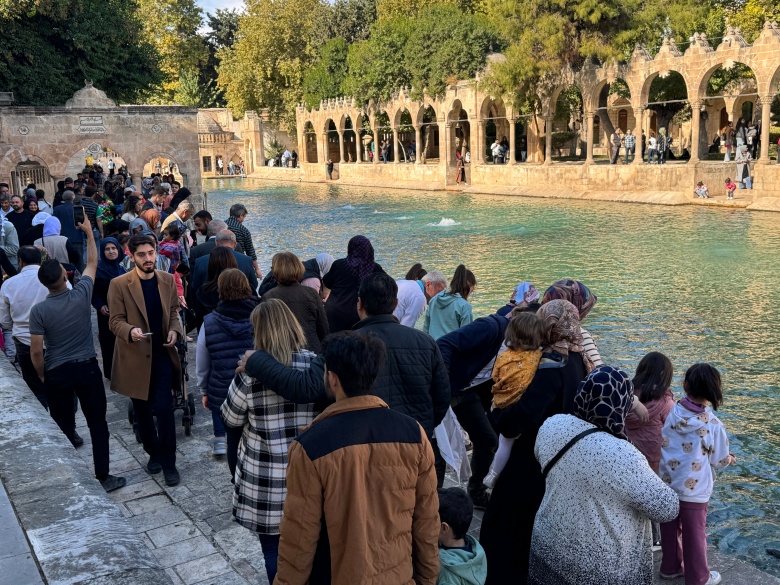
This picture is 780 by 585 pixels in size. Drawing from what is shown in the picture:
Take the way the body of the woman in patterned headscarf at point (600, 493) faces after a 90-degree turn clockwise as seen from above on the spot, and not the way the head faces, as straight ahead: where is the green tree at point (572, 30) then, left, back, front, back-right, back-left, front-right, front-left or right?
back-left

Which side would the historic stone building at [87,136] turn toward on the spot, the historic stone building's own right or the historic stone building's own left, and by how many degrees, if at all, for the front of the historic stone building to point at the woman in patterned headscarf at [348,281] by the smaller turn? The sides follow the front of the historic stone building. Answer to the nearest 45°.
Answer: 0° — it already faces them

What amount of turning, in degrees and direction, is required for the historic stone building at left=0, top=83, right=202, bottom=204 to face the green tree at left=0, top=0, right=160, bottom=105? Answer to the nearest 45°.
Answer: approximately 180°

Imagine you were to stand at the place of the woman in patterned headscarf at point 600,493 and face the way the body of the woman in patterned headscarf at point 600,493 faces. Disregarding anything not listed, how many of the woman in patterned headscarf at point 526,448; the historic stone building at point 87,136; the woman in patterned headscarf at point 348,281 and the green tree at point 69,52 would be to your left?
4

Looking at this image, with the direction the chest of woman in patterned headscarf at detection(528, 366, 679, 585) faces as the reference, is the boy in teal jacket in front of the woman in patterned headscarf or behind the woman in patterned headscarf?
behind

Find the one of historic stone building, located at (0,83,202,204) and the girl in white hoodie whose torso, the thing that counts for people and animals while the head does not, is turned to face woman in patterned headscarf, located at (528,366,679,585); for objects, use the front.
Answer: the historic stone building

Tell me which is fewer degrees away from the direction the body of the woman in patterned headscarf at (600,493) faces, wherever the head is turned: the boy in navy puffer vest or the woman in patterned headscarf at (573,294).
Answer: the woman in patterned headscarf

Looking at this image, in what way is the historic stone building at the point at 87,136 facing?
toward the camera

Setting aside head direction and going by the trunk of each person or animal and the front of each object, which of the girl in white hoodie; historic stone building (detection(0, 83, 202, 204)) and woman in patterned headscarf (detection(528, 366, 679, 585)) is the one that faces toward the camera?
the historic stone building

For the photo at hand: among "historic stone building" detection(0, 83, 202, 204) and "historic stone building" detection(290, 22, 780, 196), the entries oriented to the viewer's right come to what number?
0

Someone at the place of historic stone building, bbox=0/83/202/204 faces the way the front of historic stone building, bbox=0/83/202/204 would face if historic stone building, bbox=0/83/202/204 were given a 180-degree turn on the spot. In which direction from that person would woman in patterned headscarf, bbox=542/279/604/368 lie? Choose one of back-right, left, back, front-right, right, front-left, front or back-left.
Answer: back

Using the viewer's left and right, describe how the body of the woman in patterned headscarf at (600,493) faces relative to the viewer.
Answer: facing away from the viewer and to the right of the viewer

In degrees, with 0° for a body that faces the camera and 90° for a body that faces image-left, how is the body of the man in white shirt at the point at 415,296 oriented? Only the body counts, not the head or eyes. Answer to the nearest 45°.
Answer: approximately 270°

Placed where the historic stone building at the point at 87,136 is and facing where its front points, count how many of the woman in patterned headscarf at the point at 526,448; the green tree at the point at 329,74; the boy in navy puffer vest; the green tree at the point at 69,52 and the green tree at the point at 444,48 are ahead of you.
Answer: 2

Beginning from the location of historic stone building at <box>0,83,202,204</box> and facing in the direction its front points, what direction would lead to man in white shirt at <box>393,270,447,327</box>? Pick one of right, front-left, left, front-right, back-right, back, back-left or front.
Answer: front

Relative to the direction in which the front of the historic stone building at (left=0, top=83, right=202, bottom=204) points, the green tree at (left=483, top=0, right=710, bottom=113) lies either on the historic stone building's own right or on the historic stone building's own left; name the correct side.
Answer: on the historic stone building's own left

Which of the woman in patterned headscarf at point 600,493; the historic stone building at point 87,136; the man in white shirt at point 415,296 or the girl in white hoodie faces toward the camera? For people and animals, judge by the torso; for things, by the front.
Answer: the historic stone building

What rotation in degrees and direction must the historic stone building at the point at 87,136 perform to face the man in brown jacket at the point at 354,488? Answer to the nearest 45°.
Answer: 0° — it already faces them

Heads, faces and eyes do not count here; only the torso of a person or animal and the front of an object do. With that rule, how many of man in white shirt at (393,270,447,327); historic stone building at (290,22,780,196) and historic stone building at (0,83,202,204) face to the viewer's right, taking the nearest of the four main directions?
1
